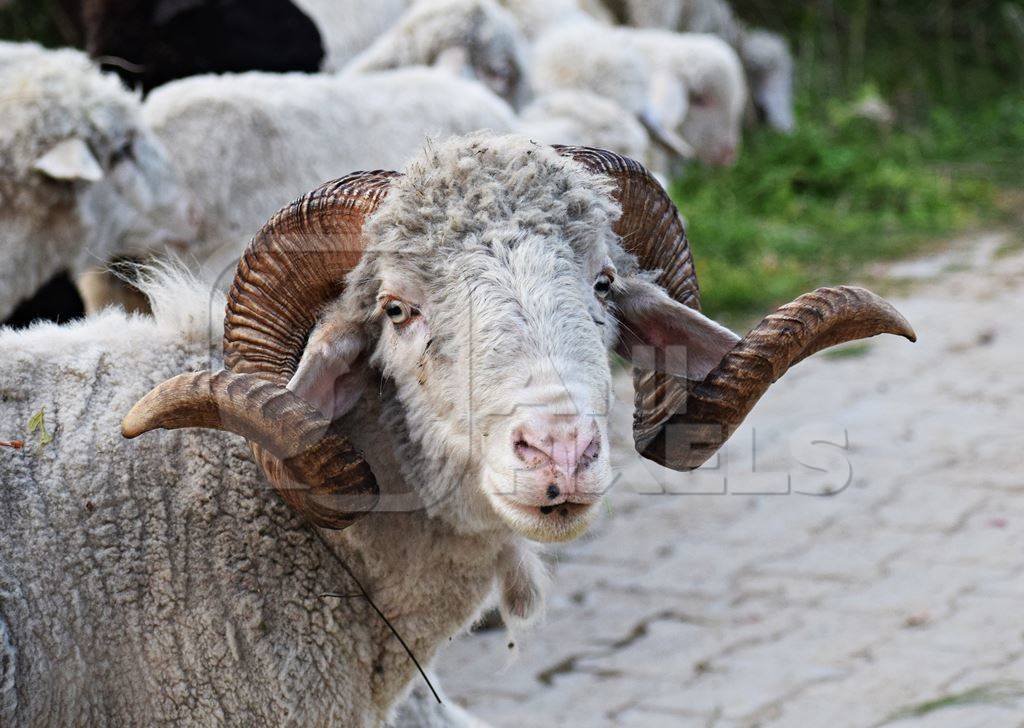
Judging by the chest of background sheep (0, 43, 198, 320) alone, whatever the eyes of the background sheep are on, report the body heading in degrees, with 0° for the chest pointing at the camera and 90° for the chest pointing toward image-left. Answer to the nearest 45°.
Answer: approximately 270°

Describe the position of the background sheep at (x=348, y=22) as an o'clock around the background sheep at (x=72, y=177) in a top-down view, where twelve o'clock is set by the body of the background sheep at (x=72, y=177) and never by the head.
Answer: the background sheep at (x=348, y=22) is roughly at 10 o'clock from the background sheep at (x=72, y=177).

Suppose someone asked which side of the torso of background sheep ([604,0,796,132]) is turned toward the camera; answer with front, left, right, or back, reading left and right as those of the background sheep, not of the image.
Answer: right

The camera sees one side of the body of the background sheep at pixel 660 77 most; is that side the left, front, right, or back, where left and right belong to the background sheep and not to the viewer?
right

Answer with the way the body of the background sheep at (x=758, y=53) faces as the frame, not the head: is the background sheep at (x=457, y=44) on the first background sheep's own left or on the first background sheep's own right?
on the first background sheep's own right

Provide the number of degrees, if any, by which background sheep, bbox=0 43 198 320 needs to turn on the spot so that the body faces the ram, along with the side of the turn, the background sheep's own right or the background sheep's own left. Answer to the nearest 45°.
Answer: approximately 90° to the background sheep's own right

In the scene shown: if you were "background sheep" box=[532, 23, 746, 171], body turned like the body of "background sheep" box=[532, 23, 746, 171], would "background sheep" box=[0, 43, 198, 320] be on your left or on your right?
on your right
